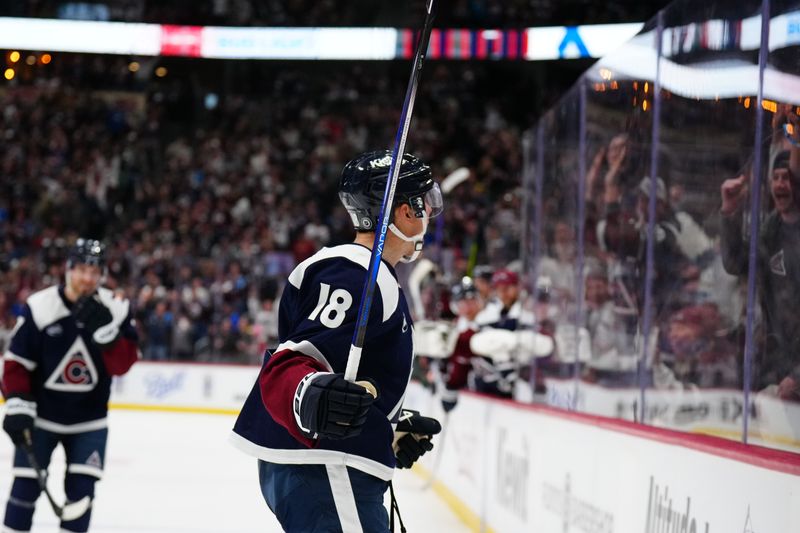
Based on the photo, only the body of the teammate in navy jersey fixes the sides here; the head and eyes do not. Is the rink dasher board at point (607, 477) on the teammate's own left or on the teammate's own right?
on the teammate's own left

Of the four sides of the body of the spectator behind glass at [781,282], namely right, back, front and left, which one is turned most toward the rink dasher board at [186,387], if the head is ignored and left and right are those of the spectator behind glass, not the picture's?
right

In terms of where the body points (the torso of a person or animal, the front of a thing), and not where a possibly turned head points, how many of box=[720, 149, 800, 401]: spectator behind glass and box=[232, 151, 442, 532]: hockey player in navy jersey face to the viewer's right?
1

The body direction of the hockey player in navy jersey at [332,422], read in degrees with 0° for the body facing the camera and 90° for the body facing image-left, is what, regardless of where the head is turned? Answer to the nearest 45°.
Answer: approximately 270°

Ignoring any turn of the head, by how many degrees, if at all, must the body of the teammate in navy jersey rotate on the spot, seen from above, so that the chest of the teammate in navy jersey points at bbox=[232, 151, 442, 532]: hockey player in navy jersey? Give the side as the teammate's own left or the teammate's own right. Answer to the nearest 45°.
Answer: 0° — they already face them

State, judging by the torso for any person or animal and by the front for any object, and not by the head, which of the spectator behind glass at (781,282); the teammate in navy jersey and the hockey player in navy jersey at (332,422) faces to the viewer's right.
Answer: the hockey player in navy jersey

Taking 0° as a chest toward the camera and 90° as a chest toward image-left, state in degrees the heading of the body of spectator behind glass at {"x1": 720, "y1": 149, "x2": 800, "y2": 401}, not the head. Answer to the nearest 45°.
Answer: approximately 45°

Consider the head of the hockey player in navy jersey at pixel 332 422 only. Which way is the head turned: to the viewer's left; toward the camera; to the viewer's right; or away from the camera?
to the viewer's right

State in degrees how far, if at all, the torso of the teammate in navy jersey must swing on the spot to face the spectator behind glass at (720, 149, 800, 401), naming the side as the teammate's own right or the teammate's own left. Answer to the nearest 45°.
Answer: approximately 45° to the teammate's own left

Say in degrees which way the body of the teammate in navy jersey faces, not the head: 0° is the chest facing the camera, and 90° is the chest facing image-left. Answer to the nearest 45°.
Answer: approximately 0°

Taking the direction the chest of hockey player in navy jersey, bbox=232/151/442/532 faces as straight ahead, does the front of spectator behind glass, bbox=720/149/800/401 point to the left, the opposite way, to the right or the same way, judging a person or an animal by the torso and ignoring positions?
the opposite way

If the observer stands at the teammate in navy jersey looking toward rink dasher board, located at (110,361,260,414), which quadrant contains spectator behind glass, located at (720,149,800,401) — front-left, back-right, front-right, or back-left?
back-right

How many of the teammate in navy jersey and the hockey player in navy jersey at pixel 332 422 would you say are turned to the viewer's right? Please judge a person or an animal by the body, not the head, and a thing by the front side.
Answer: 1
